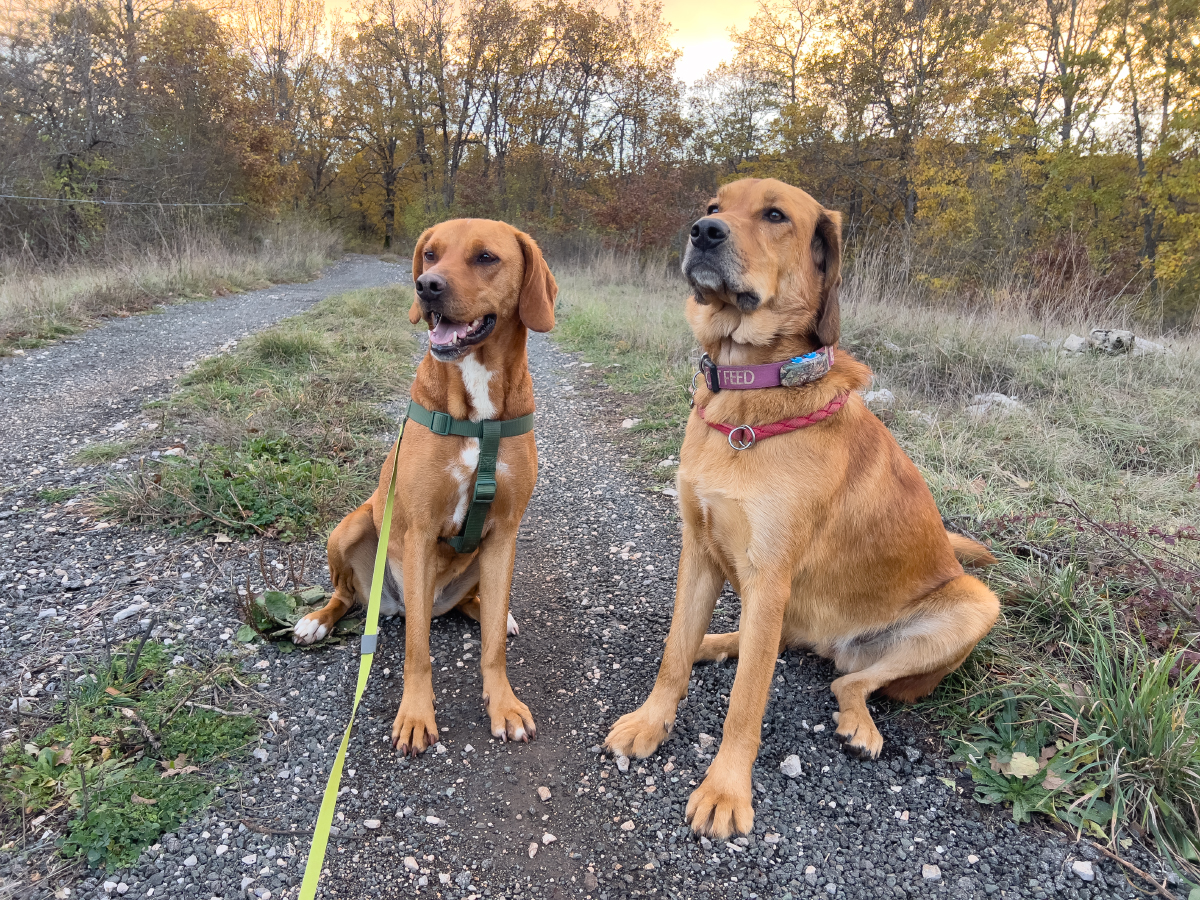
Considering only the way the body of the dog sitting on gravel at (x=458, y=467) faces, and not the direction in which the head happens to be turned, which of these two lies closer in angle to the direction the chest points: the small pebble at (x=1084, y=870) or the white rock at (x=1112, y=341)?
the small pebble

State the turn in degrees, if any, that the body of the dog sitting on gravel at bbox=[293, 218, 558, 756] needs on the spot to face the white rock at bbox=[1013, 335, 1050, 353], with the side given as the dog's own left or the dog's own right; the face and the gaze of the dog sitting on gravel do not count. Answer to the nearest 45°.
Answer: approximately 135° to the dog's own left

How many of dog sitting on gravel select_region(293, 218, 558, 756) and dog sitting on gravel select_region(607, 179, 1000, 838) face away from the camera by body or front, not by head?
0

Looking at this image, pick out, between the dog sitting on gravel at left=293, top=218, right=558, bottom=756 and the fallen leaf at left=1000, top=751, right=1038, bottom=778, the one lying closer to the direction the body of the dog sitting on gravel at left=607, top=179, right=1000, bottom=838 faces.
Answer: the dog sitting on gravel

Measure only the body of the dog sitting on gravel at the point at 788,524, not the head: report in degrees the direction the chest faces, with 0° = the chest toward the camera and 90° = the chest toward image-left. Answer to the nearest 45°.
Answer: approximately 45°

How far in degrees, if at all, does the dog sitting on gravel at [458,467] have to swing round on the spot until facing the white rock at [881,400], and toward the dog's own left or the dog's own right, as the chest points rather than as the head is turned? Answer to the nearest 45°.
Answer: approximately 135° to the dog's own left

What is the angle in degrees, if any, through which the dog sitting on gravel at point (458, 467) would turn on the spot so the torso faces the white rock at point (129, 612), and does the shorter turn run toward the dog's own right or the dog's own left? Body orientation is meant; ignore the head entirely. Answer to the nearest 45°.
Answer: approximately 90° to the dog's own right

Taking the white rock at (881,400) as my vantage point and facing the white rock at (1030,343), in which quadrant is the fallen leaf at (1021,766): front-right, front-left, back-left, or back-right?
back-right

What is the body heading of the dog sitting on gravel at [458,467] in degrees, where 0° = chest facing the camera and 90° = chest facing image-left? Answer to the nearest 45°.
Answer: approximately 0°

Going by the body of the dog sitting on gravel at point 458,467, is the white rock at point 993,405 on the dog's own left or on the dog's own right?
on the dog's own left

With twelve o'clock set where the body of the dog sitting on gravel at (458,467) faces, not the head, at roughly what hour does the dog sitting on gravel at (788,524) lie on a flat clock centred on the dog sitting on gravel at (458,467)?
the dog sitting on gravel at (788,524) is roughly at 10 o'clock from the dog sitting on gravel at (458,467).
